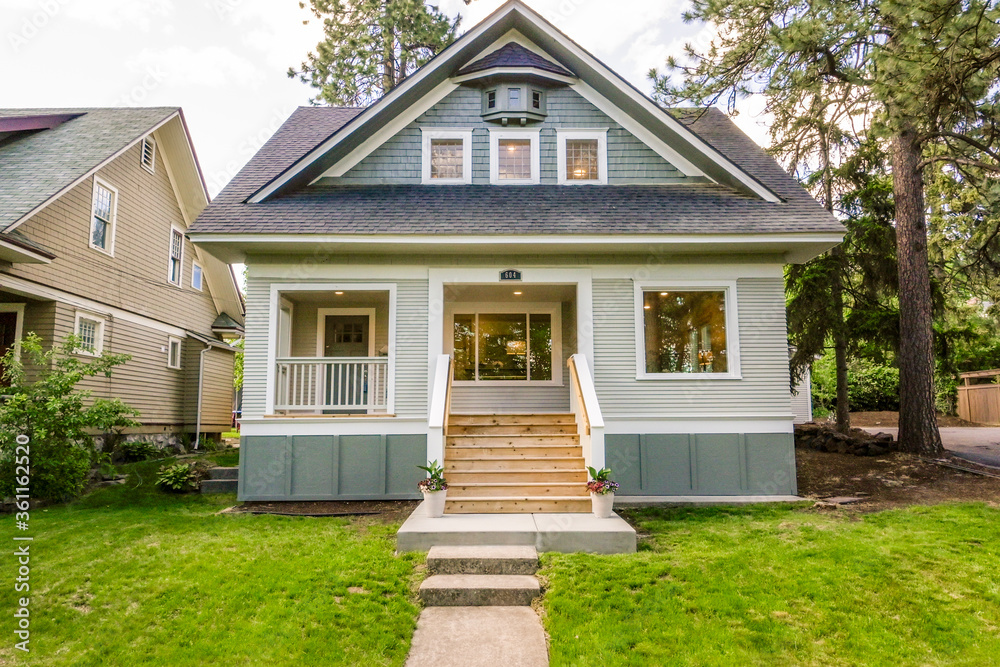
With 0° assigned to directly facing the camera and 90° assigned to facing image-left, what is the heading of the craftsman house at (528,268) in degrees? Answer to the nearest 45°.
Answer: approximately 0°

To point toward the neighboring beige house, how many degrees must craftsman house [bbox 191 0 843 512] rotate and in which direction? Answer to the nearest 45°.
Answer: approximately 135° to its right

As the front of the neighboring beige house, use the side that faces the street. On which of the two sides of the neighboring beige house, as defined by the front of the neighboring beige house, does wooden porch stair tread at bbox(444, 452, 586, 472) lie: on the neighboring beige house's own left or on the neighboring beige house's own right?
on the neighboring beige house's own left

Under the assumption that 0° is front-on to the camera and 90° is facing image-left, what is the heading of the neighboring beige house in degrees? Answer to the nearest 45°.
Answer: approximately 45°

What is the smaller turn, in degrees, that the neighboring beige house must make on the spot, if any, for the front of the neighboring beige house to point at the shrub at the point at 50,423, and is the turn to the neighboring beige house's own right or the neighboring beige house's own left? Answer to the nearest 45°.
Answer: approximately 45° to the neighboring beige house's own left

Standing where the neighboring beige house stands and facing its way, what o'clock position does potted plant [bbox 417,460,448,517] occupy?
The potted plant is roughly at 10 o'clock from the neighboring beige house.

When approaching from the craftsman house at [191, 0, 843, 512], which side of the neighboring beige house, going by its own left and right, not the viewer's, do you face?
left

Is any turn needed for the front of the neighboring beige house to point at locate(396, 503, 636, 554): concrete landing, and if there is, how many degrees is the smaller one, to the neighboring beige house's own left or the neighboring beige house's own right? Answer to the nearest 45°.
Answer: approximately 45° to the neighboring beige house's own left

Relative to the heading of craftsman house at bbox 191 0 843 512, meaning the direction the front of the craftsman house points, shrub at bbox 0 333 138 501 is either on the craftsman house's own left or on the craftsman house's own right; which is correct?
on the craftsman house's own right

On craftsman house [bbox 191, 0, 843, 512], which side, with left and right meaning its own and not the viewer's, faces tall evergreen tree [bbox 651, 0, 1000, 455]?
left
